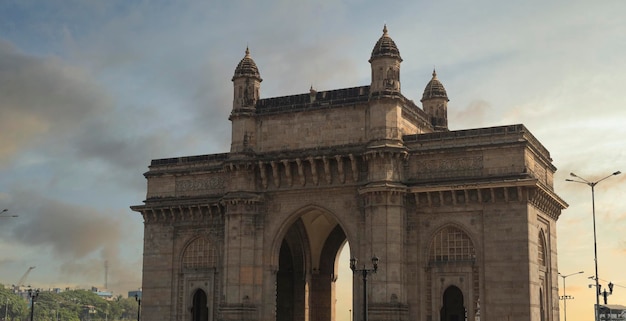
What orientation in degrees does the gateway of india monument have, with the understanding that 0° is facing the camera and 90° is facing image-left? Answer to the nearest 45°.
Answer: approximately 45°
